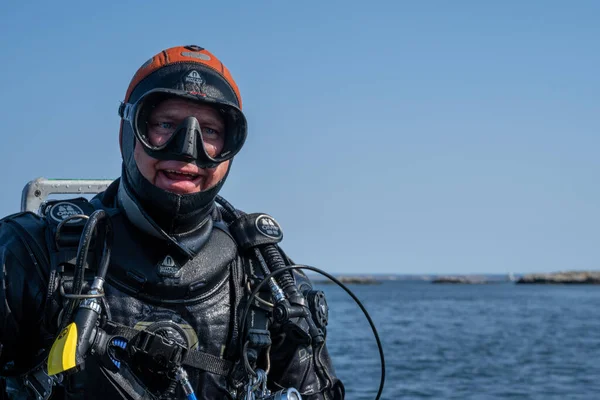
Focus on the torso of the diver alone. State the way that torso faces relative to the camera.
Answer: toward the camera

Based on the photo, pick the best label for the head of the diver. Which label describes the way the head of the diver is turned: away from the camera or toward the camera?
toward the camera
